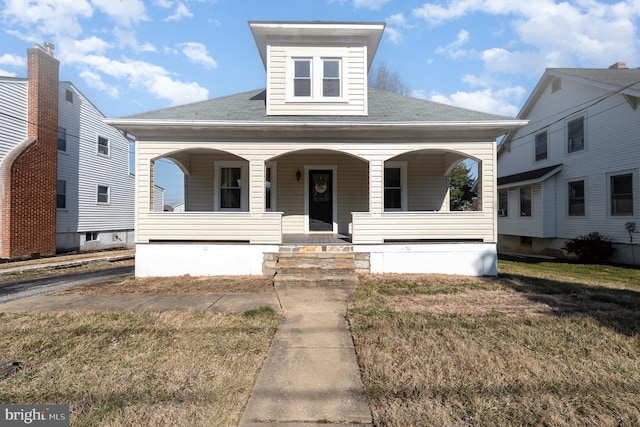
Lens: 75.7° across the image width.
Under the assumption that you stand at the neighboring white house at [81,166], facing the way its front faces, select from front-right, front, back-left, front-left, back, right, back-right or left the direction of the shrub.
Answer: left

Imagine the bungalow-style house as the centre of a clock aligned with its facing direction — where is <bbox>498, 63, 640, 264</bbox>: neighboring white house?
The neighboring white house is roughly at 8 o'clock from the bungalow-style house.

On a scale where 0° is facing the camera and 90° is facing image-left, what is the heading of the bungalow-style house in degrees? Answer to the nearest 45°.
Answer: approximately 0°

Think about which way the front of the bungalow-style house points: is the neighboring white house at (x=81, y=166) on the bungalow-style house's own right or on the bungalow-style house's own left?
on the bungalow-style house's own right

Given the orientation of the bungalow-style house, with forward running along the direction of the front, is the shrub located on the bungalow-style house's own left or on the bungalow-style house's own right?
on the bungalow-style house's own left

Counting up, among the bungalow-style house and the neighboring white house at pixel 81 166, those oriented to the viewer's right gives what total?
0

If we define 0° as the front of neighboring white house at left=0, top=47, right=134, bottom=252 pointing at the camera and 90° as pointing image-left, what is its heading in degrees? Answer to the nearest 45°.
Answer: approximately 45°

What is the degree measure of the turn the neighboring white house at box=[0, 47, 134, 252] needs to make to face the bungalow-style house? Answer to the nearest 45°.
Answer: approximately 45° to its left
